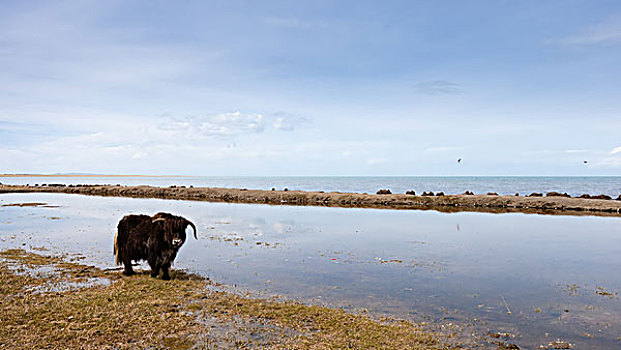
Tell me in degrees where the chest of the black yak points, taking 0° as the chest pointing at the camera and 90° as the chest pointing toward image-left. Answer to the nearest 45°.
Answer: approximately 315°
